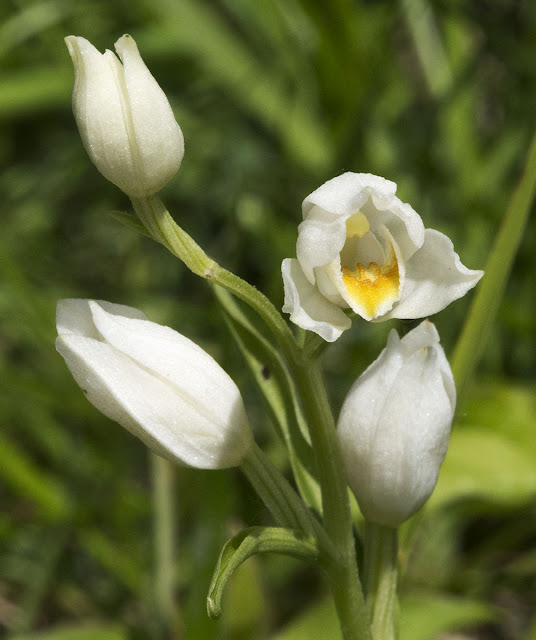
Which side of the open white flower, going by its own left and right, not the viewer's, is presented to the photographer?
front

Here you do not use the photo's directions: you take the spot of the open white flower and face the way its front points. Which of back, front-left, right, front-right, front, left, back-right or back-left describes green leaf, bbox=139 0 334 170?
back
